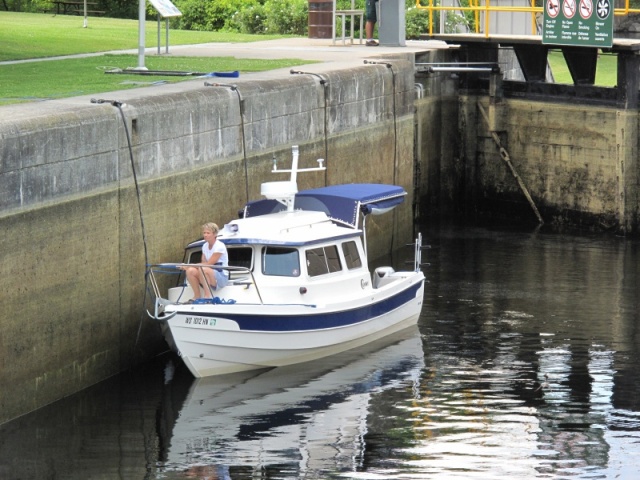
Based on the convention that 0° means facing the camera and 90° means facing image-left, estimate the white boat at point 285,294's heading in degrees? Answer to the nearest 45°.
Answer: approximately 45°

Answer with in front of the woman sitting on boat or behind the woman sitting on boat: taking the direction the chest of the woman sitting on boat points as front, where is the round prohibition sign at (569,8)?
behind

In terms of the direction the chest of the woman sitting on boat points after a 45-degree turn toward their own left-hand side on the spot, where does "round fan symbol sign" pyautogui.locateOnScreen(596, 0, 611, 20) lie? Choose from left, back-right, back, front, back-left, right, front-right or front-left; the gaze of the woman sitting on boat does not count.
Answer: back-left

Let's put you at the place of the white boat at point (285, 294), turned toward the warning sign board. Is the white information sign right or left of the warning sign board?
left

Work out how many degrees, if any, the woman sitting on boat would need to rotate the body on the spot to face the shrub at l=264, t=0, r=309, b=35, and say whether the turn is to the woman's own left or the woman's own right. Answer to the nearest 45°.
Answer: approximately 135° to the woman's own right

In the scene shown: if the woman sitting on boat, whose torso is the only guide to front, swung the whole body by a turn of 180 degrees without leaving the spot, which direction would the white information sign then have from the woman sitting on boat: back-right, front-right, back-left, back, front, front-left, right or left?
front-left

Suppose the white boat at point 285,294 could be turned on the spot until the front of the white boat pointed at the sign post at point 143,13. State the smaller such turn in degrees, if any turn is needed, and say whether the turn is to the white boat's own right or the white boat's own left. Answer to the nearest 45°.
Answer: approximately 135° to the white boat's own right

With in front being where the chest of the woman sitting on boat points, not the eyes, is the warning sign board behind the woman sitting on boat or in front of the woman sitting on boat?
behind

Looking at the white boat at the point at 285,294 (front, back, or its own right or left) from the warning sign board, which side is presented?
back

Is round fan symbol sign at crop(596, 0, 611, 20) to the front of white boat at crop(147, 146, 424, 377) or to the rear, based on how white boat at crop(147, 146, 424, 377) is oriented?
to the rear

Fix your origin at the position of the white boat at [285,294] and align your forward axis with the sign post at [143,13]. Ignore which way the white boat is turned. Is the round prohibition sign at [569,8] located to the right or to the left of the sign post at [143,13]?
right

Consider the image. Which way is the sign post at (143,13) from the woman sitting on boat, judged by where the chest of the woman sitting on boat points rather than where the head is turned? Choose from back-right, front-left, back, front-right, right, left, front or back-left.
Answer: back-right

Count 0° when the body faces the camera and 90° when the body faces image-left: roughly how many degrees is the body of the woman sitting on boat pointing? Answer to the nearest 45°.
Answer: approximately 45°
